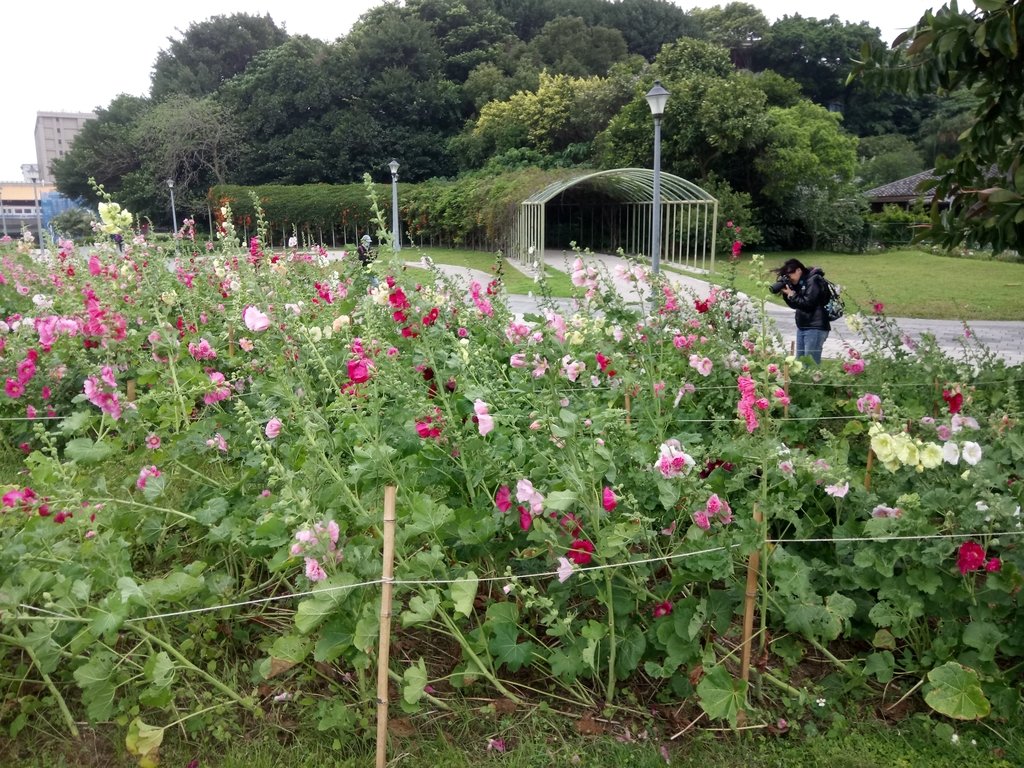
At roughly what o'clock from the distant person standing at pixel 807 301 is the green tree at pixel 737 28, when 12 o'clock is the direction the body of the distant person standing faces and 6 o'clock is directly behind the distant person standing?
The green tree is roughly at 3 o'clock from the distant person standing.

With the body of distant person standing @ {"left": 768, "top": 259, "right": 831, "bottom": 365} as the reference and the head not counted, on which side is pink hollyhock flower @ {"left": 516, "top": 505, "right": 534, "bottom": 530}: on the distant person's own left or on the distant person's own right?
on the distant person's own left

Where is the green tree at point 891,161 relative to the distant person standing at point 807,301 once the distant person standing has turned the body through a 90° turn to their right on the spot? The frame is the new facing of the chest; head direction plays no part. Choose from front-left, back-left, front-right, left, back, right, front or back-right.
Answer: front

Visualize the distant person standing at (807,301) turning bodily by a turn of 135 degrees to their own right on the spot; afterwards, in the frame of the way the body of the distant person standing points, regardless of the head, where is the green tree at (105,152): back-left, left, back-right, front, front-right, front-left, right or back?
left

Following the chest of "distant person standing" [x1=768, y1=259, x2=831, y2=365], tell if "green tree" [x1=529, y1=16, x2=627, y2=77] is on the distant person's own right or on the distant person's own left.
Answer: on the distant person's own right

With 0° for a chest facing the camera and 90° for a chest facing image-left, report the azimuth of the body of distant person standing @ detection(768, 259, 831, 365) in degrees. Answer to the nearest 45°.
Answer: approximately 90°

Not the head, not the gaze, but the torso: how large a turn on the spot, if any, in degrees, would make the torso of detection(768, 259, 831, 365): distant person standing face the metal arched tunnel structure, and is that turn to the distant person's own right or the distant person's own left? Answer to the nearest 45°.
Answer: approximately 90° to the distant person's own right

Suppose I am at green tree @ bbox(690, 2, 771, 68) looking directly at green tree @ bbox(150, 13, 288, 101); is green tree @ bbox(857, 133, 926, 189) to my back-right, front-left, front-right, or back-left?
back-left

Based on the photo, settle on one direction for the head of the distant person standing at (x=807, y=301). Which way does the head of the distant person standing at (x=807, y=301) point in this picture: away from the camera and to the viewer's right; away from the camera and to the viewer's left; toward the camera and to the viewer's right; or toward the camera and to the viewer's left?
toward the camera and to the viewer's left

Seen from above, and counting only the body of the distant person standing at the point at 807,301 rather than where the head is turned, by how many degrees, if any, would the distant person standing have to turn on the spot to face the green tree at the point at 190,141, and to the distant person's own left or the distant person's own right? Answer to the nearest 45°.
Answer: approximately 45° to the distant person's own right
